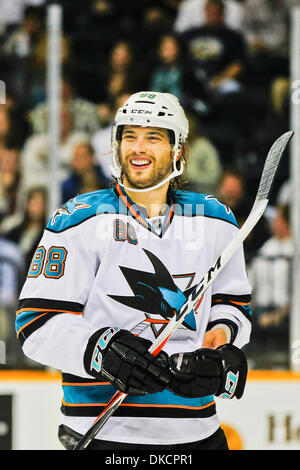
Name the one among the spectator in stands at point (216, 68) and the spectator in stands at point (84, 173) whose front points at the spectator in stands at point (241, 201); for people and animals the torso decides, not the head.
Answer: the spectator in stands at point (216, 68)

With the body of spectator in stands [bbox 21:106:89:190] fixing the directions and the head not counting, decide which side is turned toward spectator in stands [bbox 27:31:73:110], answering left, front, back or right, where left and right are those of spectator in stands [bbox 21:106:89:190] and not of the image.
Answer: back

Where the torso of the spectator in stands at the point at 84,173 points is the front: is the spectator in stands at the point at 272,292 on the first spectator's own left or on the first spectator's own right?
on the first spectator's own left

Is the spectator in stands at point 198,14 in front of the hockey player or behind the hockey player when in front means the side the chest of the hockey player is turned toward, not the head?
behind

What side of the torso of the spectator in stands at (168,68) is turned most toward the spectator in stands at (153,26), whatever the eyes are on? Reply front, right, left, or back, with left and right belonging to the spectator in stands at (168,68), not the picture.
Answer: back

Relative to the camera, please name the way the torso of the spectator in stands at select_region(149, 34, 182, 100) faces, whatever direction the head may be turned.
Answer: toward the camera

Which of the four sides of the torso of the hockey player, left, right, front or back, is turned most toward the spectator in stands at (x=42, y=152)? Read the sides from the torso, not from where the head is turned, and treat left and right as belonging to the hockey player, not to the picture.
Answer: back

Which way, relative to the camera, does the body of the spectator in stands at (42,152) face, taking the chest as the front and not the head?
toward the camera

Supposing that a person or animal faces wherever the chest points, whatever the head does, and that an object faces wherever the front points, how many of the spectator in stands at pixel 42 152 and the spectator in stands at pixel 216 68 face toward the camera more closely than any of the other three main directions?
2

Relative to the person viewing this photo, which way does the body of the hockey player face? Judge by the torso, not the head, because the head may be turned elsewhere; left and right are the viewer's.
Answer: facing the viewer
